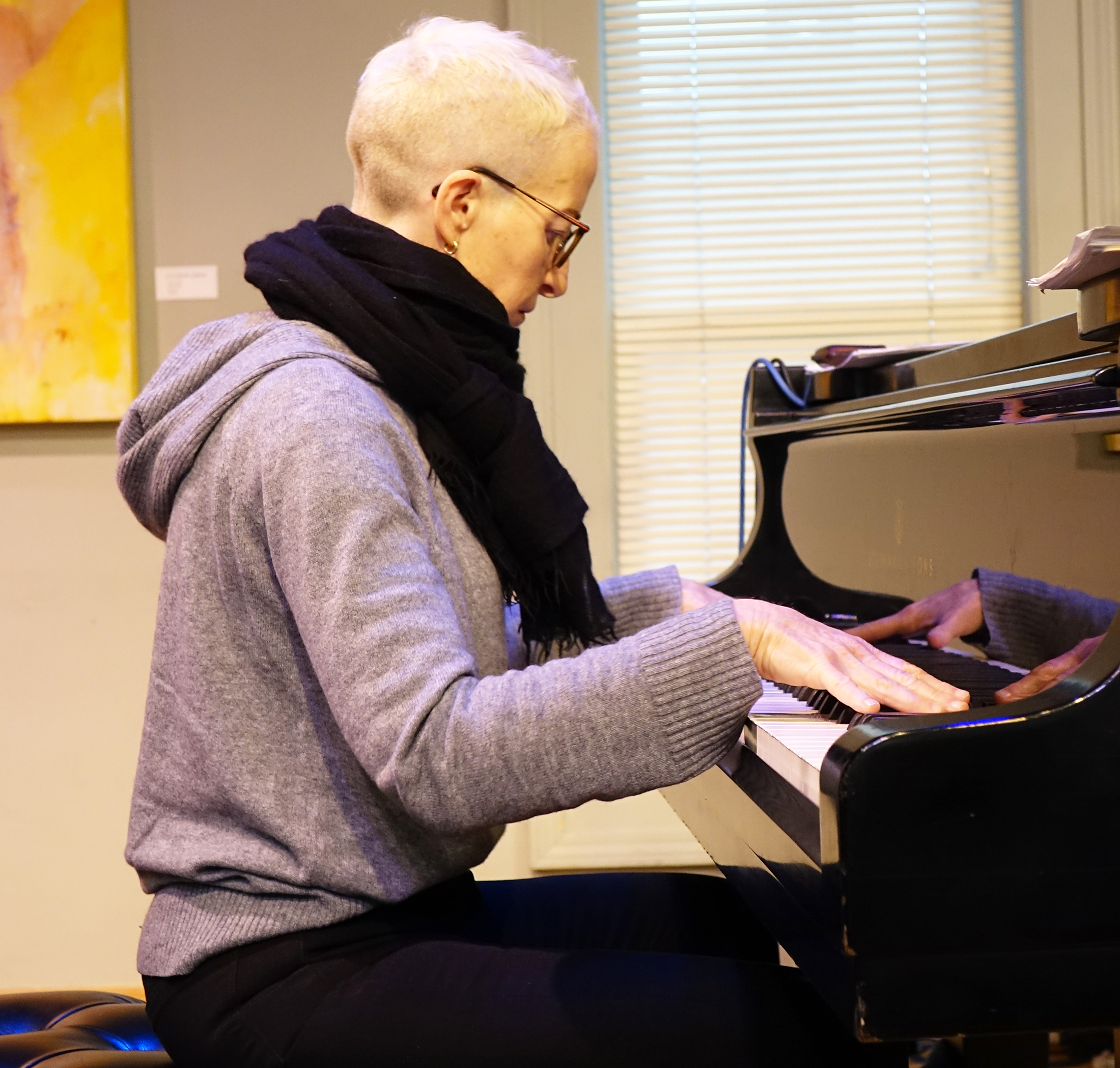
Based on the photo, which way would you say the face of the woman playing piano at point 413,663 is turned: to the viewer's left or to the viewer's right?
to the viewer's right

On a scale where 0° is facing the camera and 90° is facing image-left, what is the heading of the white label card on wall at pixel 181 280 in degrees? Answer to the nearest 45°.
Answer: approximately 0°

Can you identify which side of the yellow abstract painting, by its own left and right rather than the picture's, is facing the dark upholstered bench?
front

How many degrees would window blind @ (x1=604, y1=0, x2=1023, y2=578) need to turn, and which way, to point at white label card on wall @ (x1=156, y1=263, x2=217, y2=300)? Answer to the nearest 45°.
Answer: approximately 90° to its right

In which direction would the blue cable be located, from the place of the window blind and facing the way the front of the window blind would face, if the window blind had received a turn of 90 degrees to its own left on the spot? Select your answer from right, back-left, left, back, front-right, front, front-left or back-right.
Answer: right

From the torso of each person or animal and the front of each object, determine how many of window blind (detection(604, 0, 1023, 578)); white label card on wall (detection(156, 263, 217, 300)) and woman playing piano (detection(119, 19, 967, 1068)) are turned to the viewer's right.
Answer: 1

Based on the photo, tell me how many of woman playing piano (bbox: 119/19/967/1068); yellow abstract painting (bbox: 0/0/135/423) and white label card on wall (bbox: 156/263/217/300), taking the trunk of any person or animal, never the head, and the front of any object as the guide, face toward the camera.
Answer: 2

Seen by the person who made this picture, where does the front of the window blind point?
facing the viewer

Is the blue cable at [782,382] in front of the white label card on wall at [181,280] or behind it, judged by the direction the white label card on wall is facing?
in front

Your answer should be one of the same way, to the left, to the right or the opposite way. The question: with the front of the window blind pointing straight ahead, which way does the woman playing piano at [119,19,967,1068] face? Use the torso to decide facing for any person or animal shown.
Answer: to the left

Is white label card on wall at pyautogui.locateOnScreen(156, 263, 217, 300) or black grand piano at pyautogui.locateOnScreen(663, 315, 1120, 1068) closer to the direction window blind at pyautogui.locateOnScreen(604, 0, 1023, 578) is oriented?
the black grand piano

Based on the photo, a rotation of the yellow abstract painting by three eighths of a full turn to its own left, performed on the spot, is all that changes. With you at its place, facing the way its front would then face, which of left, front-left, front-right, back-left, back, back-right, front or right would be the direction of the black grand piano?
back-right

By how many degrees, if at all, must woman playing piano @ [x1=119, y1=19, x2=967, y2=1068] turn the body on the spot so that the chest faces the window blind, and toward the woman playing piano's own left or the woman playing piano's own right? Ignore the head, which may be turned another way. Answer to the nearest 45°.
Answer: approximately 90° to the woman playing piano's own left

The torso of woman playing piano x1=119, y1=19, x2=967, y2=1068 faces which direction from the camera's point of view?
to the viewer's right

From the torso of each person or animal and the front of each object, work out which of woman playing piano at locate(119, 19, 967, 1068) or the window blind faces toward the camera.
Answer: the window blind
